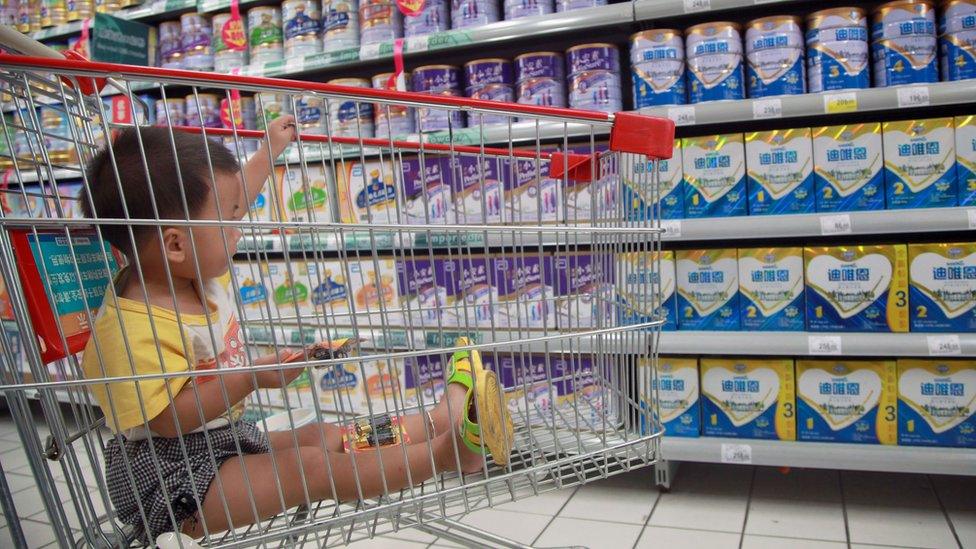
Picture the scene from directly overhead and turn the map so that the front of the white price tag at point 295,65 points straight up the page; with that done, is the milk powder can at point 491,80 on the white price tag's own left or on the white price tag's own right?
on the white price tag's own left

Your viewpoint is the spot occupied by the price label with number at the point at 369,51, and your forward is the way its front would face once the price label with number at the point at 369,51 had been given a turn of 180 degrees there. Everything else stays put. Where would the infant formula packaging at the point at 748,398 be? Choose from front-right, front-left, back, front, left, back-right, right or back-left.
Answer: back-right

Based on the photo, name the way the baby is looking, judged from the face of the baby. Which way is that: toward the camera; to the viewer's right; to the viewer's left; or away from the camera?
to the viewer's right

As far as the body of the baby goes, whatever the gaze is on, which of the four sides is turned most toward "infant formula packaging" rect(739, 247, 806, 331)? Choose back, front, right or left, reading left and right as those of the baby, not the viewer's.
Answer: front

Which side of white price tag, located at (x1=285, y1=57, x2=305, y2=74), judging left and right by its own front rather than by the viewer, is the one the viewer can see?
front

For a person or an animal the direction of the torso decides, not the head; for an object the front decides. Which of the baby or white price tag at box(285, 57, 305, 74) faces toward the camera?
the white price tag

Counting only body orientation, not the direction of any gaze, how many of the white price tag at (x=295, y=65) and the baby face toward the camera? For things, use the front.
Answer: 1

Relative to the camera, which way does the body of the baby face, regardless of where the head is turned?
to the viewer's right

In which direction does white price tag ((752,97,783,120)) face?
toward the camera

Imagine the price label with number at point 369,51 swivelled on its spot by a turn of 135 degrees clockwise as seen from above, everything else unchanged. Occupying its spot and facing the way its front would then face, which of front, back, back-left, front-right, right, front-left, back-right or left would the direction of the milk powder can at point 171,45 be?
front

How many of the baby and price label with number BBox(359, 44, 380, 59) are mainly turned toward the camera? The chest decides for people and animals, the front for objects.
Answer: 1

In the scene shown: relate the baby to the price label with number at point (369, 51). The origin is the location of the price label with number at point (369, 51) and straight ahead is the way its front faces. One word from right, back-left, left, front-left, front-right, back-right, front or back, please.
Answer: front

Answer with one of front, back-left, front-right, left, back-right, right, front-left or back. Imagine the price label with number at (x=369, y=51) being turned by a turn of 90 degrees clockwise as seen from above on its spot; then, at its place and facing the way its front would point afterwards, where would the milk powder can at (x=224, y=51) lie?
front-right

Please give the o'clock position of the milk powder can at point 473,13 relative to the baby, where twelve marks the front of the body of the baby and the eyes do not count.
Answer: The milk powder can is roughly at 10 o'clock from the baby.

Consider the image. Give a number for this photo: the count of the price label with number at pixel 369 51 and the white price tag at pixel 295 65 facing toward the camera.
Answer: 2

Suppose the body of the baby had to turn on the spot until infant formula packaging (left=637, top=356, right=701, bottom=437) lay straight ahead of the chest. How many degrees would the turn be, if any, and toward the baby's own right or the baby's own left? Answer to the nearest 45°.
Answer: approximately 45° to the baby's own left
